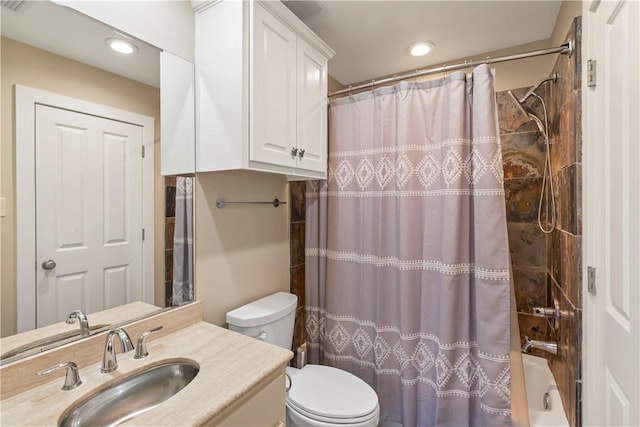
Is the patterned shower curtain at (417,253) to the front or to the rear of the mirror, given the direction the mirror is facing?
to the front

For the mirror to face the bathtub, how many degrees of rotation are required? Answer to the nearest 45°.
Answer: approximately 45° to its left

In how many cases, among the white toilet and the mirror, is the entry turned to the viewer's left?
0

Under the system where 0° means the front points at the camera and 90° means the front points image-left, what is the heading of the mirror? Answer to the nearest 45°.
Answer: approximately 315°
